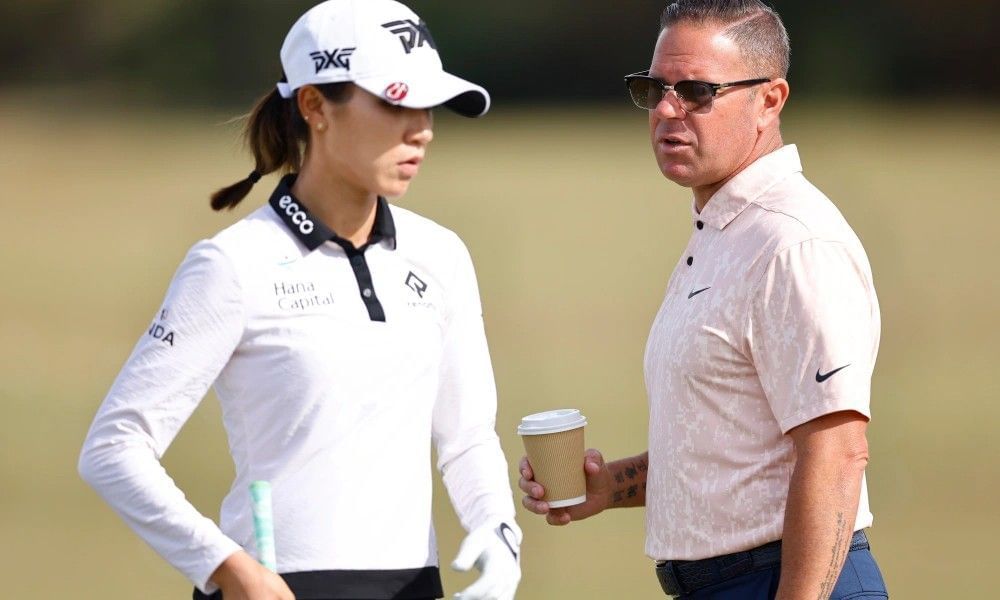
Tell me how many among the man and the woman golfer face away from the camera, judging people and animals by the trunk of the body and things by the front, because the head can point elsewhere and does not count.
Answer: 0

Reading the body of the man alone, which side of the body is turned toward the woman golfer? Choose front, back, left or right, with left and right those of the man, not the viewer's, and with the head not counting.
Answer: front

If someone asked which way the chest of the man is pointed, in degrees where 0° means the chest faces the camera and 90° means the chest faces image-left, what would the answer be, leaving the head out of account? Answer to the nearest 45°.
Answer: approximately 45°

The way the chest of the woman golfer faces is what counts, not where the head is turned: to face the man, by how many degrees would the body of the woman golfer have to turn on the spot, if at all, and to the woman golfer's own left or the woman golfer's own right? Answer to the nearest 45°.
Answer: approximately 45° to the woman golfer's own left

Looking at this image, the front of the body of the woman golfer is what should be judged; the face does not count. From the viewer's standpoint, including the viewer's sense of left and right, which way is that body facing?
facing the viewer and to the right of the viewer

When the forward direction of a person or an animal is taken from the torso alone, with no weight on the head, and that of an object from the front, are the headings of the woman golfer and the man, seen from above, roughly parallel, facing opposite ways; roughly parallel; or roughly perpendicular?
roughly perpendicular
